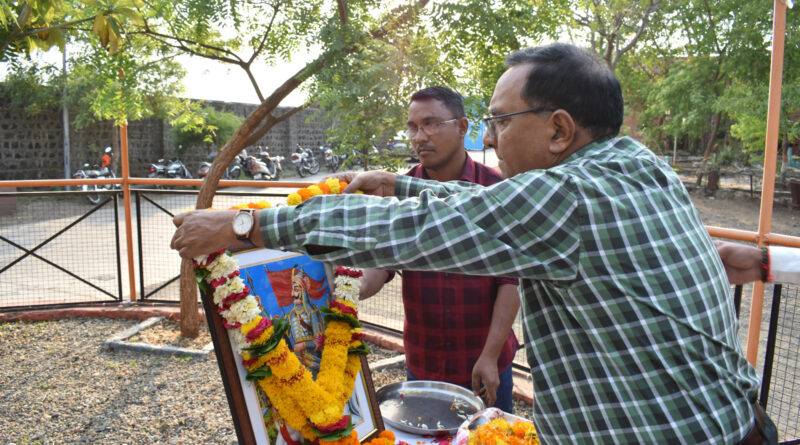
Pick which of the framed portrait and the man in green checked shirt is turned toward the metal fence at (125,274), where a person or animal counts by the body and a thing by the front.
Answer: the man in green checked shirt

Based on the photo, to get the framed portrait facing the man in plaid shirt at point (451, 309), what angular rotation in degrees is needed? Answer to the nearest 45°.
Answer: approximately 90° to its left

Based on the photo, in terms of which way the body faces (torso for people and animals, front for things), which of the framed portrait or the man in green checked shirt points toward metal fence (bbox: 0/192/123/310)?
the man in green checked shirt

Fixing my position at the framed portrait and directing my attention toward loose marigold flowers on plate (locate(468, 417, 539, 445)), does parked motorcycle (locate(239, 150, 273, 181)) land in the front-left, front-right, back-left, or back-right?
back-left

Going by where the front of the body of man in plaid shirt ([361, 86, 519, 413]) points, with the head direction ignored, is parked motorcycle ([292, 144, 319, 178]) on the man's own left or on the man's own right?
on the man's own right

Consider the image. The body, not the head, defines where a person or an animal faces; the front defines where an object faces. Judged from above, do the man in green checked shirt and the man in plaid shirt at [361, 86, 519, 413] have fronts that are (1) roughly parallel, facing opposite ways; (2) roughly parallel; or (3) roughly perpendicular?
roughly perpendicular

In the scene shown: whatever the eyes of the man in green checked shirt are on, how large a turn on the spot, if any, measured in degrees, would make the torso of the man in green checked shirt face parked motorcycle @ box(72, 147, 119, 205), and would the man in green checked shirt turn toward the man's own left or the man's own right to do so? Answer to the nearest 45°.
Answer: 0° — they already face it

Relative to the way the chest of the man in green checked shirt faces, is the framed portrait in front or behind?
in front

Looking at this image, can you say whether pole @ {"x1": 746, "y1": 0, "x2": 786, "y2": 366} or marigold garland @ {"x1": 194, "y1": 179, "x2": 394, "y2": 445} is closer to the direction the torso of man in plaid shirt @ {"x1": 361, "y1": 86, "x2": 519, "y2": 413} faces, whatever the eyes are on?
the marigold garland

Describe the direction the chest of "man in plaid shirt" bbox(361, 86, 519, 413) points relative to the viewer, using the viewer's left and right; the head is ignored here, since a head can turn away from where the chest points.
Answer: facing the viewer and to the left of the viewer

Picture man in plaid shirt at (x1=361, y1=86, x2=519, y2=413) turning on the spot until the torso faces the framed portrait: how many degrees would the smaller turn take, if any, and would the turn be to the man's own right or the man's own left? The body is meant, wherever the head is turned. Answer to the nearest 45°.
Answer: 0° — they already face it

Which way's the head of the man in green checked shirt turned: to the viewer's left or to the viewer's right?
to the viewer's left

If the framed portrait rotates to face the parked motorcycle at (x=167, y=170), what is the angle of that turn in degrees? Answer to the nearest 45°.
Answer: approximately 135° to its left

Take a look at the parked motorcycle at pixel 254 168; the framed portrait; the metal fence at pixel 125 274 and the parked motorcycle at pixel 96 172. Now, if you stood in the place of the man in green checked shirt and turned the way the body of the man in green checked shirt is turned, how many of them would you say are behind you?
0

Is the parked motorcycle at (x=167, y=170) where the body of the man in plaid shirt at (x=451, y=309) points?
no

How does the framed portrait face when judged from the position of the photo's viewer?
facing the viewer and to the right of the viewer
